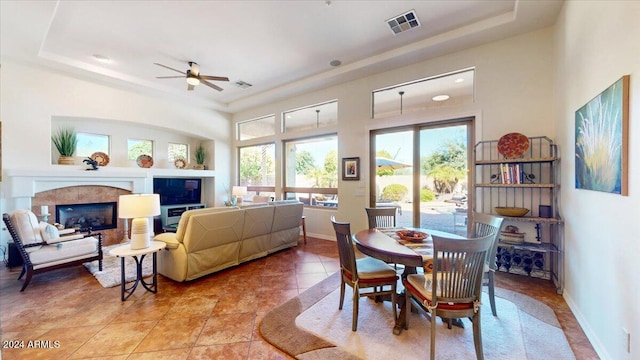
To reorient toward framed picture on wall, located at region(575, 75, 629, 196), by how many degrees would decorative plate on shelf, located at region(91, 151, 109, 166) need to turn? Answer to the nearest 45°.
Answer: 0° — it already faces it

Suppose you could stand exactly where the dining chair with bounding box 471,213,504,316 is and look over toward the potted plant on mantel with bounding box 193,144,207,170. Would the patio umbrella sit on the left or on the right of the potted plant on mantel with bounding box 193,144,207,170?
right

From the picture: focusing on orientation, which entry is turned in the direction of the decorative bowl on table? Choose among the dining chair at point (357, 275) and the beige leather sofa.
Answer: the dining chair

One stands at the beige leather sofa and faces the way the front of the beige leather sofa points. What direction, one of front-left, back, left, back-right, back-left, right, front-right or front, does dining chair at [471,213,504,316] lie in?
back

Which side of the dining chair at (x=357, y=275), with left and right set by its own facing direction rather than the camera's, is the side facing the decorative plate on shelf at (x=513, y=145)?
front

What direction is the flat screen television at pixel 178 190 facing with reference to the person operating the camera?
facing the viewer

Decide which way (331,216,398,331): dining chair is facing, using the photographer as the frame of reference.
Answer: facing away from the viewer and to the right of the viewer

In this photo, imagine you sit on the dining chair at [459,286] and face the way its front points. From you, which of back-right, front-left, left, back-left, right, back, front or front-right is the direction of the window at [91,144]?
front-left

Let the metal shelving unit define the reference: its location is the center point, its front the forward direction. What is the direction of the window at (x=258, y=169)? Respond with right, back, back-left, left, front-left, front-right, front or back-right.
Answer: front-right

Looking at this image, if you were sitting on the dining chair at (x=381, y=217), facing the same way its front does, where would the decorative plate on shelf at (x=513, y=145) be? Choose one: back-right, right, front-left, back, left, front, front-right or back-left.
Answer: left

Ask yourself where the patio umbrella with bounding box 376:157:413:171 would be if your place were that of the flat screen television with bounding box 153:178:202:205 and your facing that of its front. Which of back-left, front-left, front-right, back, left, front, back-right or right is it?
front-left

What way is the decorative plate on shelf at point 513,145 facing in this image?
toward the camera

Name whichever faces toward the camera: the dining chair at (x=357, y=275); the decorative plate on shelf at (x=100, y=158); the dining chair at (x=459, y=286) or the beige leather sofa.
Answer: the decorative plate on shelf

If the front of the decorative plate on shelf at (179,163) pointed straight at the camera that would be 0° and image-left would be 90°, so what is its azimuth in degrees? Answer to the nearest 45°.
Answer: approximately 0°
